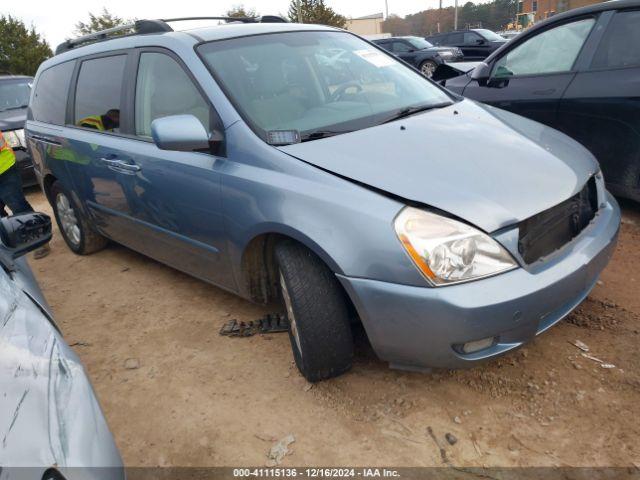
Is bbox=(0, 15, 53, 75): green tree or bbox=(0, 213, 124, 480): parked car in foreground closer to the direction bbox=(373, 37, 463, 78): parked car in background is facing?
the parked car in foreground

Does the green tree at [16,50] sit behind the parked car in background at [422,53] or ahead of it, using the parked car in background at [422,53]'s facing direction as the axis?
behind

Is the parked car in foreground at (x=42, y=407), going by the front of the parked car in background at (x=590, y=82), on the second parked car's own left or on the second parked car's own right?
on the second parked car's own left

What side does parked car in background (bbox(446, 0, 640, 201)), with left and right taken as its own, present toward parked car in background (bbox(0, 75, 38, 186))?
front

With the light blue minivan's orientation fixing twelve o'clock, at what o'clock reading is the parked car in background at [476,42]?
The parked car in background is roughly at 8 o'clock from the light blue minivan.

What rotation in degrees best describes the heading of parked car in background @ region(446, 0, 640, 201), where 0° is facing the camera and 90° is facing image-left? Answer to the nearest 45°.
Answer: approximately 90°

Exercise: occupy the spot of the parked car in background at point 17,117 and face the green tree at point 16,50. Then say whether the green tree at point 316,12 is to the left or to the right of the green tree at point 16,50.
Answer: right

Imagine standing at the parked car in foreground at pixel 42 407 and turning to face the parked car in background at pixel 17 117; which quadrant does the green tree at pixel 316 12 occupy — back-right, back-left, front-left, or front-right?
front-right

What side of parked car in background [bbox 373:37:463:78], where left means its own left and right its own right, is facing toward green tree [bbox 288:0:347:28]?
back

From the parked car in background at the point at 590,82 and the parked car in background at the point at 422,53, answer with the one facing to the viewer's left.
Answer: the parked car in background at the point at 590,82

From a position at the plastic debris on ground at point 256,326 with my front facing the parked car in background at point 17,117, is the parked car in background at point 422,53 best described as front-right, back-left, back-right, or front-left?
front-right

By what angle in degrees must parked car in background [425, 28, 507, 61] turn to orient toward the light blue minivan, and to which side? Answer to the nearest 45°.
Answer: approximately 45° to its right

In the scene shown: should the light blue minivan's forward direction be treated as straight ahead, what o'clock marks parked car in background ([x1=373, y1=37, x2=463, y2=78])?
The parked car in background is roughly at 8 o'clock from the light blue minivan.

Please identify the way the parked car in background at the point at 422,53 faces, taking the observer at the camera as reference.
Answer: facing the viewer and to the right of the viewer

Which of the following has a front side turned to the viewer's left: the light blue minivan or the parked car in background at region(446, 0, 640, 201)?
the parked car in background
